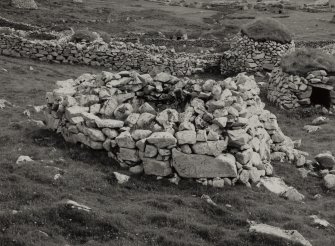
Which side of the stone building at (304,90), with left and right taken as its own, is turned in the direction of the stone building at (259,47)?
back

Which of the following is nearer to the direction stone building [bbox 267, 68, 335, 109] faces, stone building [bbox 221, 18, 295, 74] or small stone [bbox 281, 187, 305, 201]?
the small stone

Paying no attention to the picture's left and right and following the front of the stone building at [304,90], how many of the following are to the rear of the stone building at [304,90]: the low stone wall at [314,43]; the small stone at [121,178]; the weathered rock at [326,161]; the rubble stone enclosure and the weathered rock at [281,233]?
1

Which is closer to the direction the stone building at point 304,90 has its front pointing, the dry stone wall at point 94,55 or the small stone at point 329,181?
the small stone

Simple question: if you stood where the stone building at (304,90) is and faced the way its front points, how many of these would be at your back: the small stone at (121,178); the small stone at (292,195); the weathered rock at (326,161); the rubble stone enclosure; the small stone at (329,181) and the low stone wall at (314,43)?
1

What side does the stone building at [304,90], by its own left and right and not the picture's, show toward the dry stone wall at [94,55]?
right

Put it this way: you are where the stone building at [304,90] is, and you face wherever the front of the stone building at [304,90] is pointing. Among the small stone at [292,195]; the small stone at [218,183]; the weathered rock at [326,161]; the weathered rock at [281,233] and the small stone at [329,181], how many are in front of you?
5

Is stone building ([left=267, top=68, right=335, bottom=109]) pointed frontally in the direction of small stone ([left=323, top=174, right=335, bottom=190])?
yes

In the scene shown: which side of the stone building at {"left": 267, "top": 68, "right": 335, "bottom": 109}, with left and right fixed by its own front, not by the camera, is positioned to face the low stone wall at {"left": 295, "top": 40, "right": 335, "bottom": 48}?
back

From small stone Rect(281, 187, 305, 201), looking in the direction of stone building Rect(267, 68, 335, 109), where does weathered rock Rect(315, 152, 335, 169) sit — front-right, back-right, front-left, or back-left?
front-right

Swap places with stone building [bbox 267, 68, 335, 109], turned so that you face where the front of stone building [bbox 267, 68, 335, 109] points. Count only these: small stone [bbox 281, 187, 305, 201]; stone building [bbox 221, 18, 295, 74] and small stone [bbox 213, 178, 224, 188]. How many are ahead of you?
2

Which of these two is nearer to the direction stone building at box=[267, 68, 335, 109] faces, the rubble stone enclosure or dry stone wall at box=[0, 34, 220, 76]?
the rubble stone enclosure

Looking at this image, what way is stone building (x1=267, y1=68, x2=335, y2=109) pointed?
toward the camera

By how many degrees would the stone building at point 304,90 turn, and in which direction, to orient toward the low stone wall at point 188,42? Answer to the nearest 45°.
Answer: approximately 135° to its right

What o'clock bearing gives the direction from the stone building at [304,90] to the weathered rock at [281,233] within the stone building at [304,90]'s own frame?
The weathered rock is roughly at 12 o'clock from the stone building.

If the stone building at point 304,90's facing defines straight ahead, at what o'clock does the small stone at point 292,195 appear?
The small stone is roughly at 12 o'clock from the stone building.
